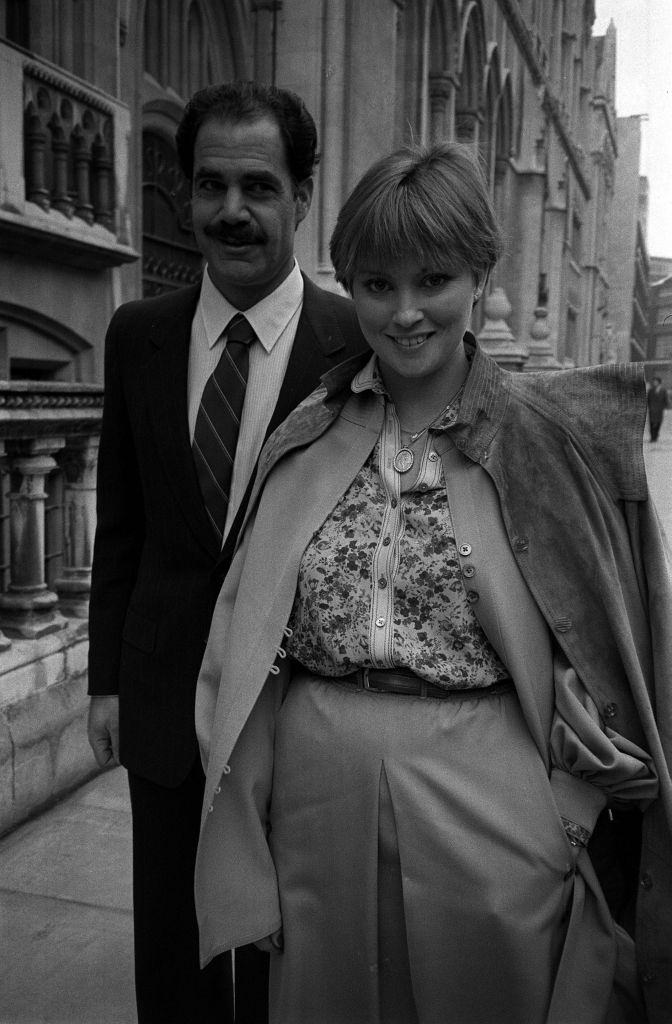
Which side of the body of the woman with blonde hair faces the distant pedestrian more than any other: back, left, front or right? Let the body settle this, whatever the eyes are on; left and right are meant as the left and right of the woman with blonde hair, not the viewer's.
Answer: back

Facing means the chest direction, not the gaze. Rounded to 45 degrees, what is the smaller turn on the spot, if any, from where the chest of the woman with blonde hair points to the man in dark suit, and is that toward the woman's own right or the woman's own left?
approximately 135° to the woman's own right

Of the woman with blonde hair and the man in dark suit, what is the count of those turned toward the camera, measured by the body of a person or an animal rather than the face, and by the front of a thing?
2

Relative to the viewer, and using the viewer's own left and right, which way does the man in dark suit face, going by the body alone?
facing the viewer

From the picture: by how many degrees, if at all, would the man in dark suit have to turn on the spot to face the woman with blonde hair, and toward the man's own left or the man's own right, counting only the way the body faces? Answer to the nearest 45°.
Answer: approximately 45° to the man's own left

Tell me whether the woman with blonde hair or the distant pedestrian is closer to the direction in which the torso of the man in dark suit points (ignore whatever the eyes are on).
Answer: the woman with blonde hair

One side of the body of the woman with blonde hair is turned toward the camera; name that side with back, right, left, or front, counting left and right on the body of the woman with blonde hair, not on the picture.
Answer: front

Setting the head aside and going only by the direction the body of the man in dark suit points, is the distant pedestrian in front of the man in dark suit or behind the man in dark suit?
behind

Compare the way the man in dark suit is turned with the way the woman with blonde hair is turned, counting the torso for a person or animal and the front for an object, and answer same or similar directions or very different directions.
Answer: same or similar directions

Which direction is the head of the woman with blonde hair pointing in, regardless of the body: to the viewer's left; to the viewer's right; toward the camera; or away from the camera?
toward the camera
